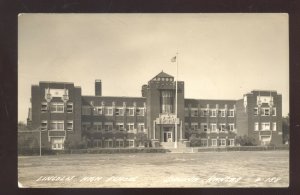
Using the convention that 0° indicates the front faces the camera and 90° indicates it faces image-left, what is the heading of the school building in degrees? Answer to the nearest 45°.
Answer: approximately 0°
